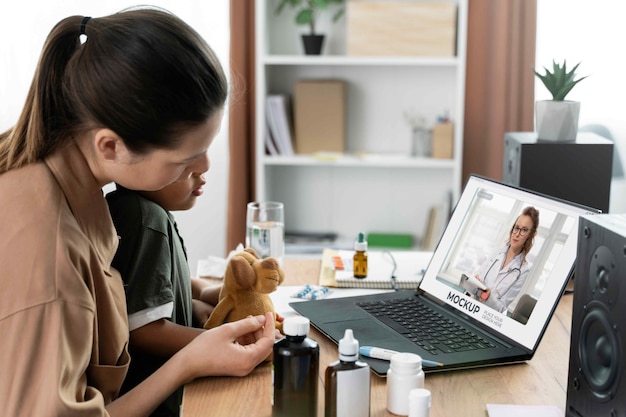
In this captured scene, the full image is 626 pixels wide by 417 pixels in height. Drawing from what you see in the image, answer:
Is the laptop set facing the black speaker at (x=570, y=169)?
no

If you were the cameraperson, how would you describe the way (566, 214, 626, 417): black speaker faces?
facing the viewer and to the left of the viewer

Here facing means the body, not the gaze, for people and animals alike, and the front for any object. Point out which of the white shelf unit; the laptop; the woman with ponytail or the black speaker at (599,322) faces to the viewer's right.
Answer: the woman with ponytail

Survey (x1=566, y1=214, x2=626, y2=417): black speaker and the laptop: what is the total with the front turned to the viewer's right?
0

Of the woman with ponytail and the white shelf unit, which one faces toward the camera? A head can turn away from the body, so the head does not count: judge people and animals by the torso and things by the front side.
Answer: the white shelf unit

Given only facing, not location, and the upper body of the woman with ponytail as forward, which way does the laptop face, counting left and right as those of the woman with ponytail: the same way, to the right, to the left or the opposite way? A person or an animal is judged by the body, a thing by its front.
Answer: the opposite way

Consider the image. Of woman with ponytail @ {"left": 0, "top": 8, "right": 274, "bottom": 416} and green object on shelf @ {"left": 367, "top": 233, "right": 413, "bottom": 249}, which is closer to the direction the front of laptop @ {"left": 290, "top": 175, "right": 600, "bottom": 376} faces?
the woman with ponytail

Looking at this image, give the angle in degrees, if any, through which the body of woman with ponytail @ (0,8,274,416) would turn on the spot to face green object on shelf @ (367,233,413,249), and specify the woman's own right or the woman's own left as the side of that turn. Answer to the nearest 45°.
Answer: approximately 45° to the woman's own left

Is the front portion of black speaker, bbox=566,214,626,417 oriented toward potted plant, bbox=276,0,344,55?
no

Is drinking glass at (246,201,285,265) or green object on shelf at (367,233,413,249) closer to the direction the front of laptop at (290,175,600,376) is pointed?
the drinking glass

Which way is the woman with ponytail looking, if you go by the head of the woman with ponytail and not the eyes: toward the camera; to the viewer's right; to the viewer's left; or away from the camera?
to the viewer's right

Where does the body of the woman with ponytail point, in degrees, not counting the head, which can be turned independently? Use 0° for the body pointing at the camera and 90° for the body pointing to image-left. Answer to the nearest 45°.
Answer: approximately 270°

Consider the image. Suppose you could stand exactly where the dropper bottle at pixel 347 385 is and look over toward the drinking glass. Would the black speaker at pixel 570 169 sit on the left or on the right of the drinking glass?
right

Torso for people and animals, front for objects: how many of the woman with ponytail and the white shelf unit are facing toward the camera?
1

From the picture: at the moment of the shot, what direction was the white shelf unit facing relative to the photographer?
facing the viewer

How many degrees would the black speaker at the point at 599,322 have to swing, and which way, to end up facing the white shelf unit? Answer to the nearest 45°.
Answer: approximately 90° to its right

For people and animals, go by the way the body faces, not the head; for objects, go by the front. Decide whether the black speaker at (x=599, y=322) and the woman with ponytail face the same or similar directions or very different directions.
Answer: very different directions

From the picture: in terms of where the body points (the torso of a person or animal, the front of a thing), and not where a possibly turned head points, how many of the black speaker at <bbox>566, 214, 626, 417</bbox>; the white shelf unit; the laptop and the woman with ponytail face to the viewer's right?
1

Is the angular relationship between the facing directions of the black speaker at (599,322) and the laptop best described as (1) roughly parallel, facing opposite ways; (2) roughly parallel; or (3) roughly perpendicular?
roughly parallel
